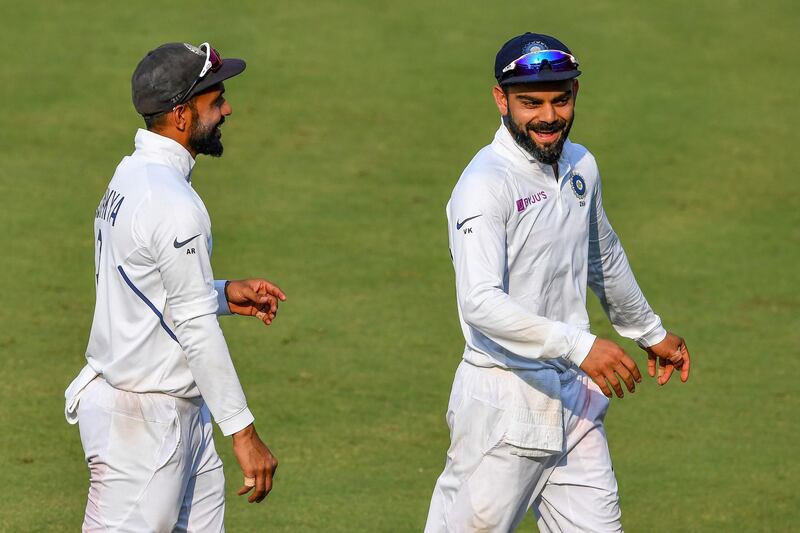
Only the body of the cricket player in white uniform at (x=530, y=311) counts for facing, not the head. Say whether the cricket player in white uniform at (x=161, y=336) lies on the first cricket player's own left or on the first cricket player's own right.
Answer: on the first cricket player's own right

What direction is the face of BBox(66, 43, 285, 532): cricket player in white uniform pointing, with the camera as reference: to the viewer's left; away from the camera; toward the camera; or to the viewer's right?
to the viewer's right
